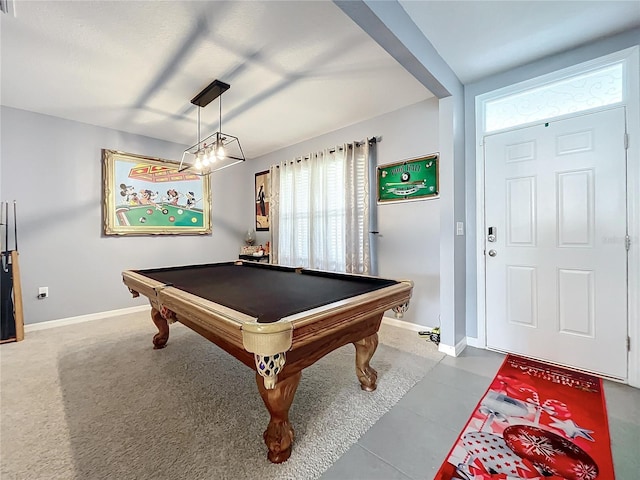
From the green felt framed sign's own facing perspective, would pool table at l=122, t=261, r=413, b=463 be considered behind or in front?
in front

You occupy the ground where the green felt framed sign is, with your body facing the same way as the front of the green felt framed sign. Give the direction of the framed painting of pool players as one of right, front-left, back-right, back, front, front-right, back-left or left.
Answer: front-right

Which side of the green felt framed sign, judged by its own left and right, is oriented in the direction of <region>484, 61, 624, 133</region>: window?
left

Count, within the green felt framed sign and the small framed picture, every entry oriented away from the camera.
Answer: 0

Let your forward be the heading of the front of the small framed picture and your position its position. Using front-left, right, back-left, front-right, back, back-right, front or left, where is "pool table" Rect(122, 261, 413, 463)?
front-left

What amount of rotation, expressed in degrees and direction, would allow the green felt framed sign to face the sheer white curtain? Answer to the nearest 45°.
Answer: approximately 45° to its right

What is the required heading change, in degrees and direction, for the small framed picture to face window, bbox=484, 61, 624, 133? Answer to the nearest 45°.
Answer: approximately 90° to its left

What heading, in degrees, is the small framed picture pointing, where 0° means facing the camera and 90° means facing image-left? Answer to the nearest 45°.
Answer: approximately 45°

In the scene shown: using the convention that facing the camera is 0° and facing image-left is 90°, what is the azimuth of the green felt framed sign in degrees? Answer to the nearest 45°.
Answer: approximately 45°

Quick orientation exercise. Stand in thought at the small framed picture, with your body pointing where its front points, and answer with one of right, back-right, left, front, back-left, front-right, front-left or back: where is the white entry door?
left

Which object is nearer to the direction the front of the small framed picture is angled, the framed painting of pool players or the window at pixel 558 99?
the framed painting of pool players

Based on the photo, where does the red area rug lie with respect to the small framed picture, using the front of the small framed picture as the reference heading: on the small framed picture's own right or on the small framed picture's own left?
on the small framed picture's own left

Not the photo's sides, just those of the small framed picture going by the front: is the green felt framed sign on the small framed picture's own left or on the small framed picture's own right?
on the small framed picture's own left

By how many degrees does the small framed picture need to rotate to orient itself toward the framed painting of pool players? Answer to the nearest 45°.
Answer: approximately 45° to its right
